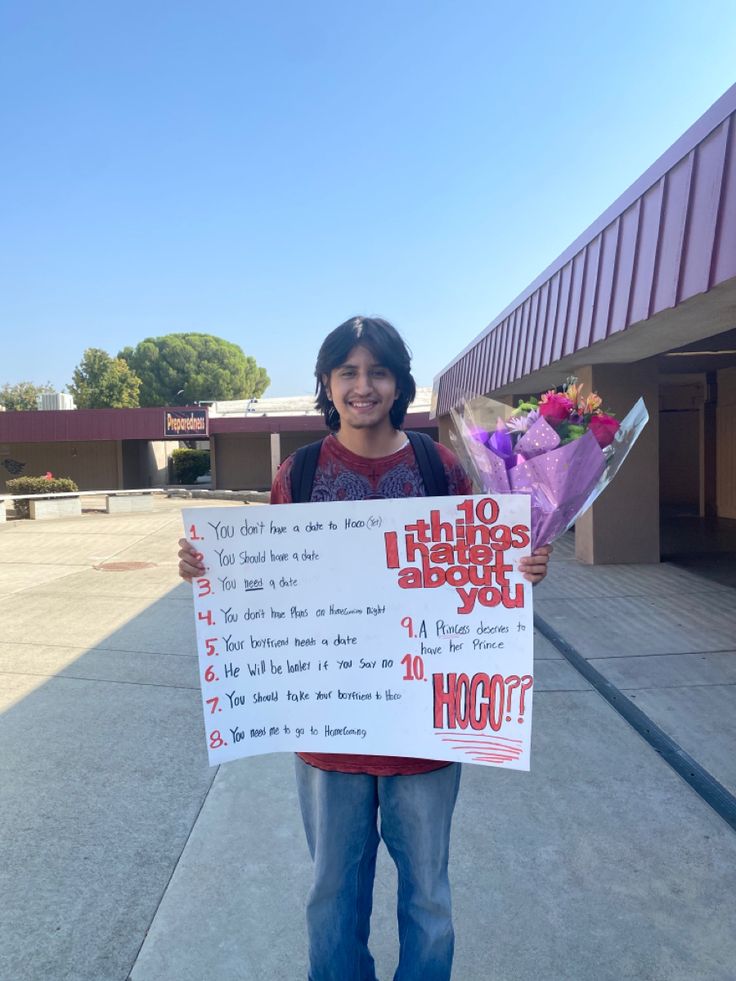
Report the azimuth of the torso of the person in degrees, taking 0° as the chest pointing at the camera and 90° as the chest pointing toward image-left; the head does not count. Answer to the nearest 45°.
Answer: approximately 0°

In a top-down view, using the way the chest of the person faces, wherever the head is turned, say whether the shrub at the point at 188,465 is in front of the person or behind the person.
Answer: behind

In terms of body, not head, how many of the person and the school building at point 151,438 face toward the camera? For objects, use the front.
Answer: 2

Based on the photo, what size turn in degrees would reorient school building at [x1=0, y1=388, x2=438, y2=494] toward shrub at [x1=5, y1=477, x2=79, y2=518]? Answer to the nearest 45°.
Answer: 0° — it already faces it

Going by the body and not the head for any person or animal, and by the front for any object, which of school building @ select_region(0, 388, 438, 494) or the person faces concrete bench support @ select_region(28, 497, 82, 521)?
the school building

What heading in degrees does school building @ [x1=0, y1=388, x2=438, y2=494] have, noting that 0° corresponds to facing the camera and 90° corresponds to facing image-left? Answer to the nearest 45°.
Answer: approximately 0°

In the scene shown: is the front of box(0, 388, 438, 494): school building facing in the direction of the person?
yes

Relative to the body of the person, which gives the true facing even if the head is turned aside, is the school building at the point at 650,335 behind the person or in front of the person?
behind

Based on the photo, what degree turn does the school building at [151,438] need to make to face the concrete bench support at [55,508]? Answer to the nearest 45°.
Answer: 0° — it already faces it
